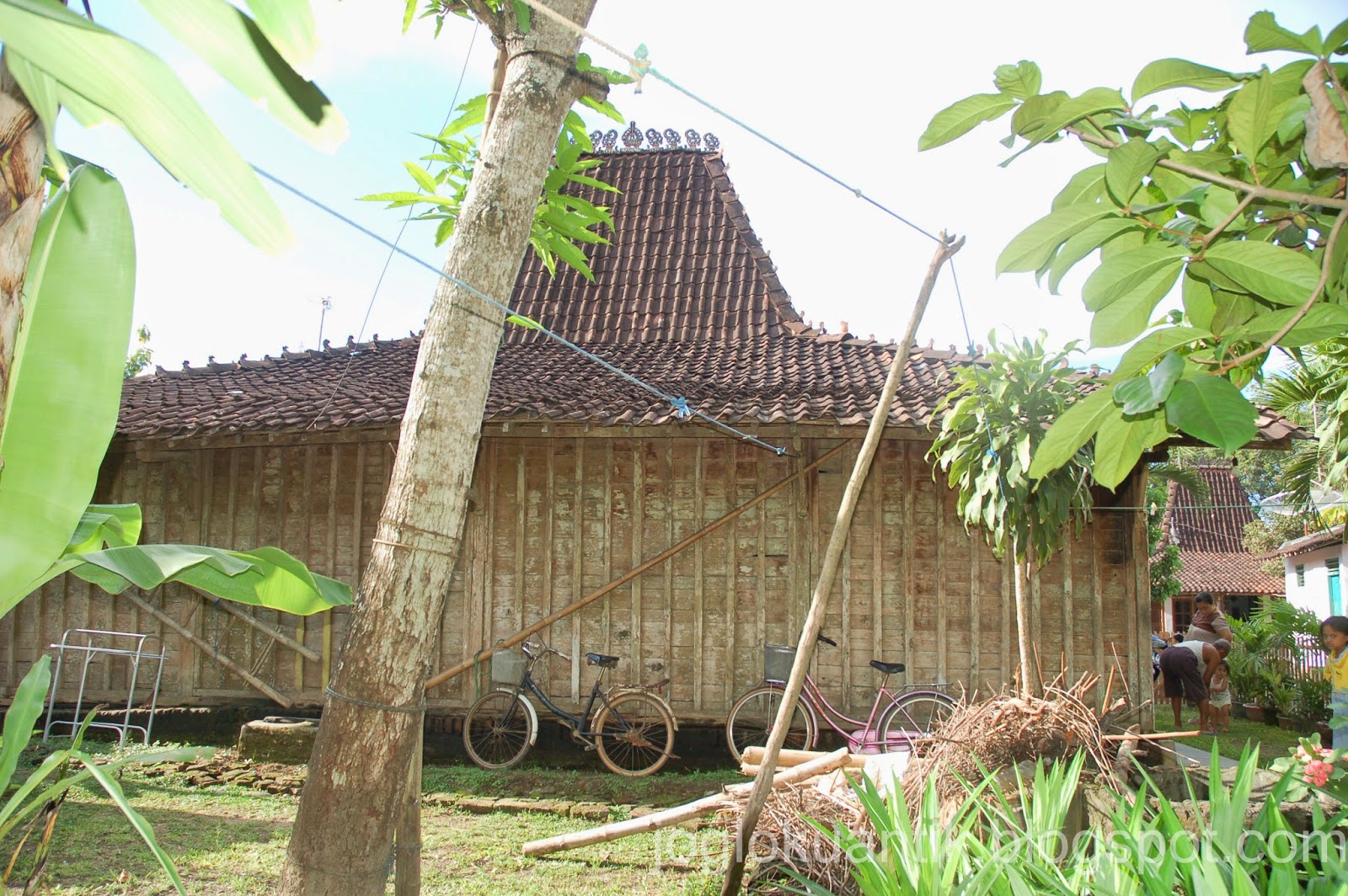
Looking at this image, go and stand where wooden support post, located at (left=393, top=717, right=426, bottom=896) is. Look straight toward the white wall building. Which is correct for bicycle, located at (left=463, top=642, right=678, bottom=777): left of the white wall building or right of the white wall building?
left

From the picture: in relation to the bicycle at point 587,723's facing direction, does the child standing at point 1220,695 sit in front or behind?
behind

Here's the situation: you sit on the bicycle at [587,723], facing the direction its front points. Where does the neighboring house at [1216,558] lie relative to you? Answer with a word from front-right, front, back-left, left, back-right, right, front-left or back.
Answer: back-right

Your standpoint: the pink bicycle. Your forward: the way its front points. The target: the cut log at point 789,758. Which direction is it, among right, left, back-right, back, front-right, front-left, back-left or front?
left

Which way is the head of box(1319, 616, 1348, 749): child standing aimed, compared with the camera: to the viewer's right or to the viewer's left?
to the viewer's left

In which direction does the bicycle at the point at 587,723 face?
to the viewer's left

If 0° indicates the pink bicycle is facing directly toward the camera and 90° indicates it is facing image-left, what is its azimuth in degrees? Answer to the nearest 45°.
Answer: approximately 90°

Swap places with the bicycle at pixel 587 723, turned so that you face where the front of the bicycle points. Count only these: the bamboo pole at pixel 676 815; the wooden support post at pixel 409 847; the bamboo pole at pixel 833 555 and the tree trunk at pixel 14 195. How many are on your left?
4

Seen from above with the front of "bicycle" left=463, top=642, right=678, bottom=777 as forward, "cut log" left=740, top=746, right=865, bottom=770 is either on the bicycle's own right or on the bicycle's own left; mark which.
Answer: on the bicycle's own left

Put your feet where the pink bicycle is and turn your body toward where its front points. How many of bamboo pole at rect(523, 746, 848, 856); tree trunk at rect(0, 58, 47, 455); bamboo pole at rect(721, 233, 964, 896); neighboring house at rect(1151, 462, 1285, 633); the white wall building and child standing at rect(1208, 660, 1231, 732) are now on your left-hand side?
3

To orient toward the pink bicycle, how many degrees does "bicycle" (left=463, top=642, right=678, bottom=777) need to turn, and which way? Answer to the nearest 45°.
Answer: approximately 180°

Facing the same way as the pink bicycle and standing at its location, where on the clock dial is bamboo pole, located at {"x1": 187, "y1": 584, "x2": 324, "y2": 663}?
The bamboo pole is roughly at 12 o'clock from the pink bicycle.

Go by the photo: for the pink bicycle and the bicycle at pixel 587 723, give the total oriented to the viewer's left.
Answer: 2

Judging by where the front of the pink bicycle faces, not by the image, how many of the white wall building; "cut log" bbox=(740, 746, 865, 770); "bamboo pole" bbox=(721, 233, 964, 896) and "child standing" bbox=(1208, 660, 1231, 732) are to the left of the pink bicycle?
2

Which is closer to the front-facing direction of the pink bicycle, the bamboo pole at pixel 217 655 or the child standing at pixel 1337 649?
the bamboo pole
